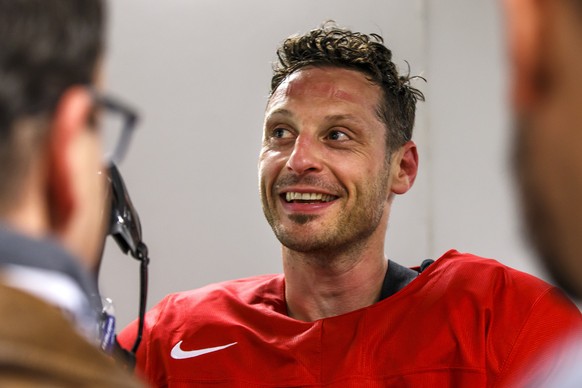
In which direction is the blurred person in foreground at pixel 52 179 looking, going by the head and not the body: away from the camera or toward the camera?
away from the camera

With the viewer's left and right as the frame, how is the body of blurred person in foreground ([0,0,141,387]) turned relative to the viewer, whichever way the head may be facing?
facing away from the viewer and to the right of the viewer

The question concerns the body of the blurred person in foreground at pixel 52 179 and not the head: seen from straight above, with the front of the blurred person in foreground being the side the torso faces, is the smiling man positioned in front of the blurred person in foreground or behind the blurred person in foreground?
in front

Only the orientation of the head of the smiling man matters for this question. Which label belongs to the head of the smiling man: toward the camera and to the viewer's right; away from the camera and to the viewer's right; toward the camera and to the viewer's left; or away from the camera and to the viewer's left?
toward the camera and to the viewer's left
